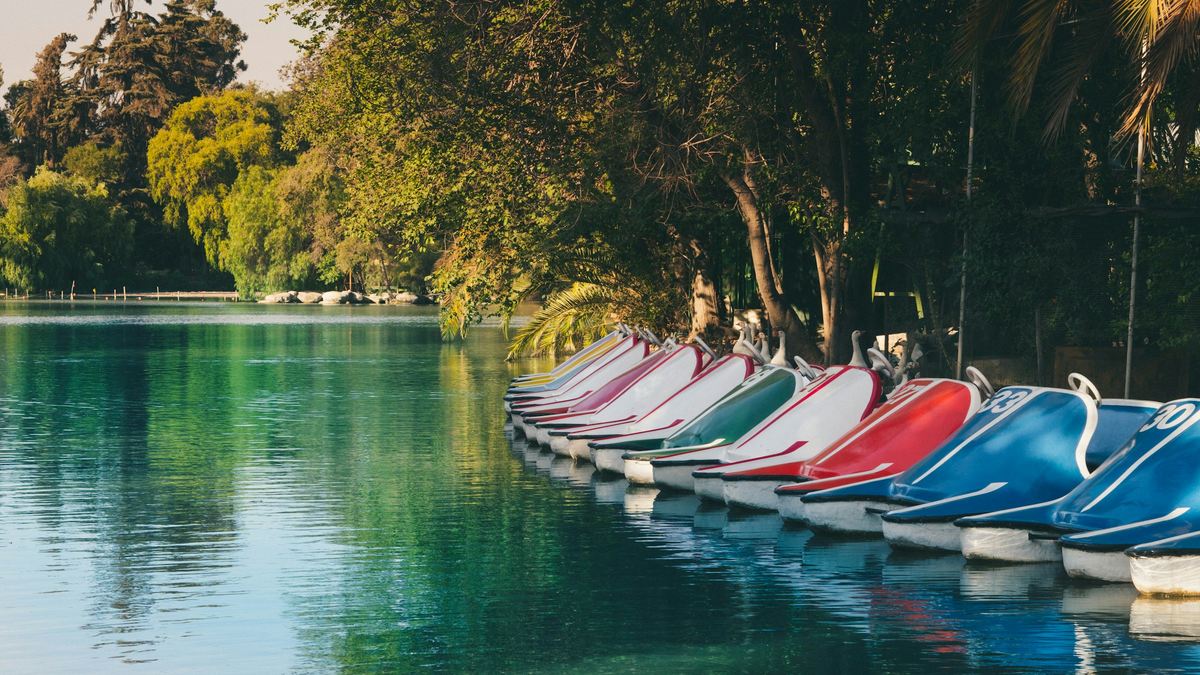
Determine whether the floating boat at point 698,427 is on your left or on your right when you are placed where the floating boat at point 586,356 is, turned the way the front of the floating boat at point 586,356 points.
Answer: on your left

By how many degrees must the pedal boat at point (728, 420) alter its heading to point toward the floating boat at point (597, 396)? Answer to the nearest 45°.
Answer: approximately 135° to its right

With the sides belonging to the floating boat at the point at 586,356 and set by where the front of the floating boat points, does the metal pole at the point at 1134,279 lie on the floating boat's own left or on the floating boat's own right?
on the floating boat's own left

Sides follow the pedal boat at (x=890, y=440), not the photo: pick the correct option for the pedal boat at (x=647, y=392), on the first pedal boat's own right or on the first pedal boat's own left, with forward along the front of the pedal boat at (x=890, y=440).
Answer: on the first pedal boat's own right

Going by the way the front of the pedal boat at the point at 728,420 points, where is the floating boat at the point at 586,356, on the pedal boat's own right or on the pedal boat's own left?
on the pedal boat's own right

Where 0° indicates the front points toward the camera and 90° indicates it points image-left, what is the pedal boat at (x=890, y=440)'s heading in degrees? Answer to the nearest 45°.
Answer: approximately 45°

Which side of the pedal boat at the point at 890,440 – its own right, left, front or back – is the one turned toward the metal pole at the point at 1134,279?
back

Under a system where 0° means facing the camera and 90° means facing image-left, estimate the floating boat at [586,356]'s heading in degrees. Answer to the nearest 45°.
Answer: approximately 45°

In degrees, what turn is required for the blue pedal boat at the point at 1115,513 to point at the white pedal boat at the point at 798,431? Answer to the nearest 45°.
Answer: approximately 90° to its right
